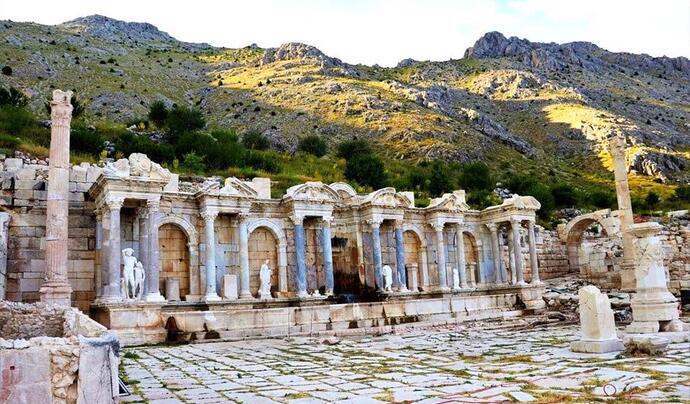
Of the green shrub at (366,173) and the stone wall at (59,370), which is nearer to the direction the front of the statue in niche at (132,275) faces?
the stone wall

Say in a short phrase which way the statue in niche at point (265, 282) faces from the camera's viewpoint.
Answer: facing the viewer and to the right of the viewer

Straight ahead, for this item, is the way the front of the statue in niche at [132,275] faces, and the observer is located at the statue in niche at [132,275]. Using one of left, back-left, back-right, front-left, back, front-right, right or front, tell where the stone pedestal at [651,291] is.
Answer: front-left

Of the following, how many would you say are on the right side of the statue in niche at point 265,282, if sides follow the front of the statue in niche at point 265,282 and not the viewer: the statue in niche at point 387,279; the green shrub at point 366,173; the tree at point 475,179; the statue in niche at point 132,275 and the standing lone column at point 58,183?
2

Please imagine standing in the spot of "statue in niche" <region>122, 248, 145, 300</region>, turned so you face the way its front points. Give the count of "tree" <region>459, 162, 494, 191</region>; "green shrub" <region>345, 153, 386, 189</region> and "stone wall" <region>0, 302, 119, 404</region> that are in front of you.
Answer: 1

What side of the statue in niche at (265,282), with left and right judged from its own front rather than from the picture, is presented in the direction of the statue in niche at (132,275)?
right

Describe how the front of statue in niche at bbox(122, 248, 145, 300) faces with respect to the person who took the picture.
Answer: facing the viewer

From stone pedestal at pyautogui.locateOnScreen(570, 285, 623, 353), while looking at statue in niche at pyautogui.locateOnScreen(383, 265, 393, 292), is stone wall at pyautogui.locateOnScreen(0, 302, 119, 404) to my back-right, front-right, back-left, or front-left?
back-left

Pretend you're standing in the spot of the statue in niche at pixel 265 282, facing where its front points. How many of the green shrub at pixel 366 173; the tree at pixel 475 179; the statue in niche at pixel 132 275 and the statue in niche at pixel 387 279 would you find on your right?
1

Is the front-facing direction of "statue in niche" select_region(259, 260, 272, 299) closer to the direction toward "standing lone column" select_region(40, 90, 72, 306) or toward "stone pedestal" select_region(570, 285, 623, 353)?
the stone pedestal

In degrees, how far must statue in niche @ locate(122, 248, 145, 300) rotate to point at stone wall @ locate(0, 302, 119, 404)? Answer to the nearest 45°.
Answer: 0° — it already faces it

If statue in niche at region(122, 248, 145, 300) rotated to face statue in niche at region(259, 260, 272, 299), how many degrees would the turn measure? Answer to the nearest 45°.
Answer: approximately 135° to its left

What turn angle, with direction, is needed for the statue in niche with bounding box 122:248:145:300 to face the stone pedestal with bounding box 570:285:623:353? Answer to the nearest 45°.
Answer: approximately 45° to its left

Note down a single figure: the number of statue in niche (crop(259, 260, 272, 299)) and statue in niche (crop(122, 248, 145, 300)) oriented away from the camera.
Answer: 0

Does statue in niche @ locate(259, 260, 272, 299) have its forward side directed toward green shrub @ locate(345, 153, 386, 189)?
no
